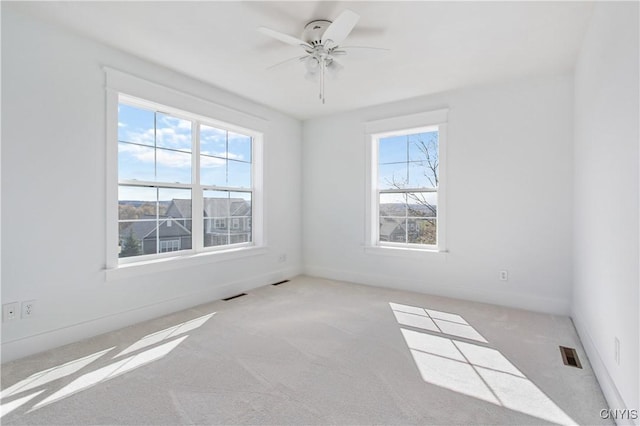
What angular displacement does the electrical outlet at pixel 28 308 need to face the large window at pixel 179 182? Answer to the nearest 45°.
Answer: approximately 90° to its left

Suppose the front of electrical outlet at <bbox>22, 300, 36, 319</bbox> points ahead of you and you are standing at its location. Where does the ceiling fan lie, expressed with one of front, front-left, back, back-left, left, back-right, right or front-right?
front-left

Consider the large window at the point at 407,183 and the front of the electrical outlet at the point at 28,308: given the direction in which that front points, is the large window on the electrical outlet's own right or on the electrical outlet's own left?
on the electrical outlet's own left

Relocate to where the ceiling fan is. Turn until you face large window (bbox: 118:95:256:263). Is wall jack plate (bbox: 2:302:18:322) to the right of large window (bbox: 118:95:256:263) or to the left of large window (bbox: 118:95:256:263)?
left

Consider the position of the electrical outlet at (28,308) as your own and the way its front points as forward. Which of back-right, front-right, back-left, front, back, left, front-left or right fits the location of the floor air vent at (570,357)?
front-left
